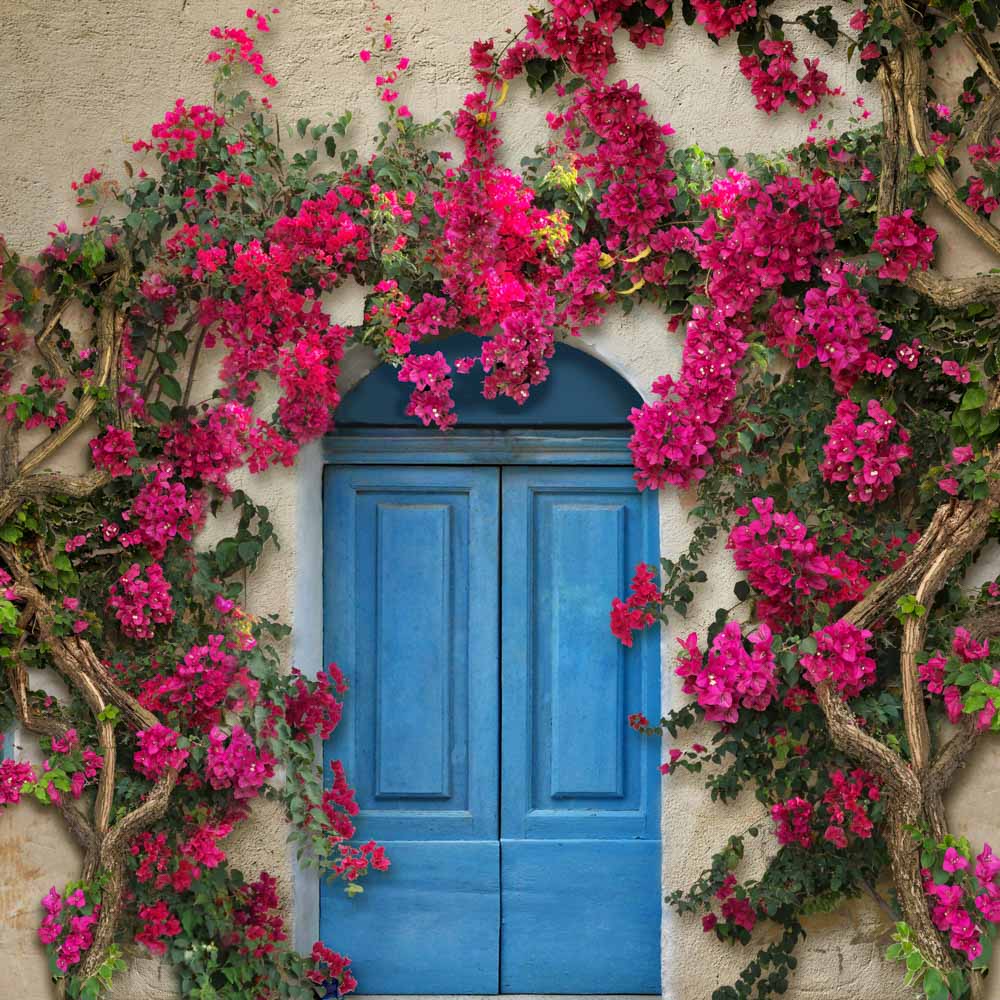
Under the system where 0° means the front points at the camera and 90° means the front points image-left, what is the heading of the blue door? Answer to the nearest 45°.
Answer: approximately 0°
